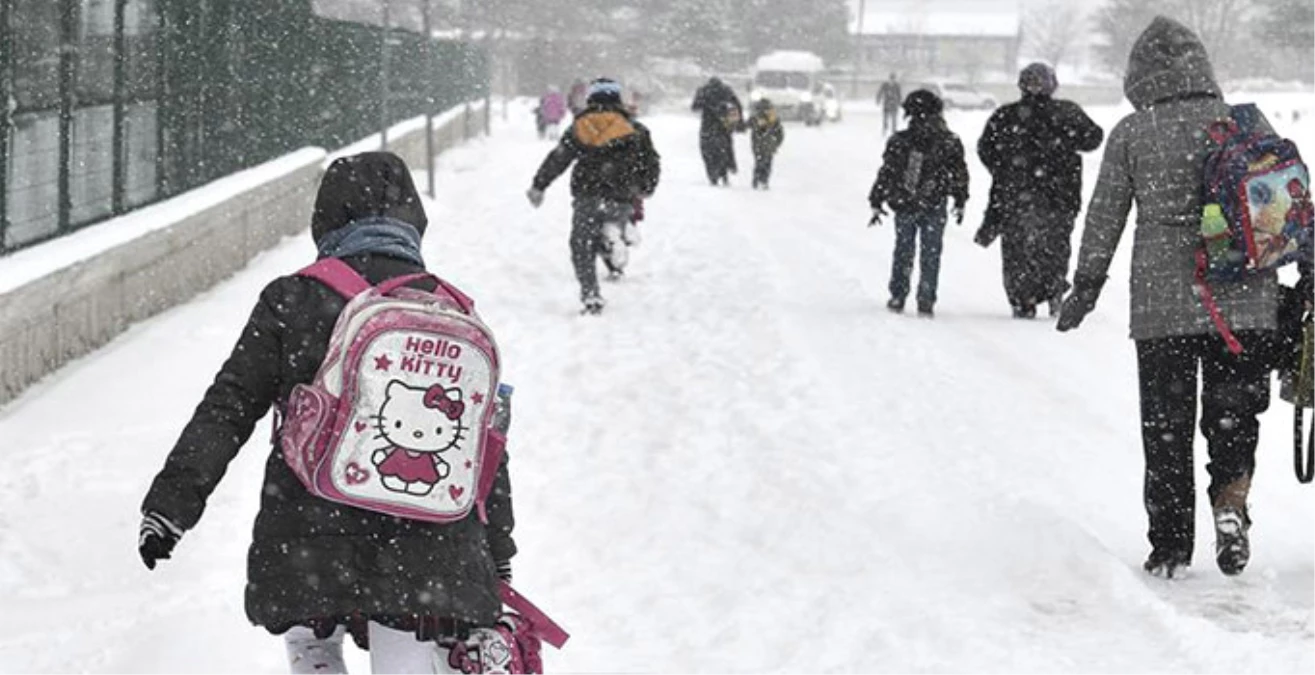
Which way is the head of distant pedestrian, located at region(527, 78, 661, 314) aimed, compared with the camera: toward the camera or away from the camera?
away from the camera

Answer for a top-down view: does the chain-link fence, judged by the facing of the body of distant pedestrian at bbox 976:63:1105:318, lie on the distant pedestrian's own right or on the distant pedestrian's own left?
on the distant pedestrian's own left

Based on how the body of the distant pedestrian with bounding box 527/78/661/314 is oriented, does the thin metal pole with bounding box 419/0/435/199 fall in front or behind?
in front

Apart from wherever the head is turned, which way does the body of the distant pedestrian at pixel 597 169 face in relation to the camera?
away from the camera

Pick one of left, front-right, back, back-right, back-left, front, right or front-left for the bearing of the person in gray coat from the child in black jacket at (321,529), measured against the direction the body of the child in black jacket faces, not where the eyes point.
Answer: front-right

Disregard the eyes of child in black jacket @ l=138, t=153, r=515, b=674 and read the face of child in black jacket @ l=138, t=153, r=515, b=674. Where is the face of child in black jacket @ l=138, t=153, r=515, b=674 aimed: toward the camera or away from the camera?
away from the camera

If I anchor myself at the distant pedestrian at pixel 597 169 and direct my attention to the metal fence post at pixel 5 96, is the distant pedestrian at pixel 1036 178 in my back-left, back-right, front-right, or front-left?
back-left

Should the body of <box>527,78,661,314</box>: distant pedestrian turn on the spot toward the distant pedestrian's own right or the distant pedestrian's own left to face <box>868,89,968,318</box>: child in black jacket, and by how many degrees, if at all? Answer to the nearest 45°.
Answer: approximately 90° to the distant pedestrian's own right

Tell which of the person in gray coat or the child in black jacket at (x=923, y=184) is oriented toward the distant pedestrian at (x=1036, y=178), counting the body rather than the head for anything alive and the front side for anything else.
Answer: the person in gray coat

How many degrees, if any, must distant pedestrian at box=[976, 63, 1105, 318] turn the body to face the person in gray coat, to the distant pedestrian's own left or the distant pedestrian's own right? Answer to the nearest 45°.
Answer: approximately 180°

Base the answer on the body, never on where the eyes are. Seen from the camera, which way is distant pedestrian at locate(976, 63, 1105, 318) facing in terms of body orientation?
away from the camera

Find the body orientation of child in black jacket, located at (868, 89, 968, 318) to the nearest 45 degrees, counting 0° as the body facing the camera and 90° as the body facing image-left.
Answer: approximately 180°

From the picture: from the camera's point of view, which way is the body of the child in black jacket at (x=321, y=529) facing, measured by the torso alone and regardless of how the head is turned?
away from the camera

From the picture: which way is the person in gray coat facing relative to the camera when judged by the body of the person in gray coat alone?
away from the camera
